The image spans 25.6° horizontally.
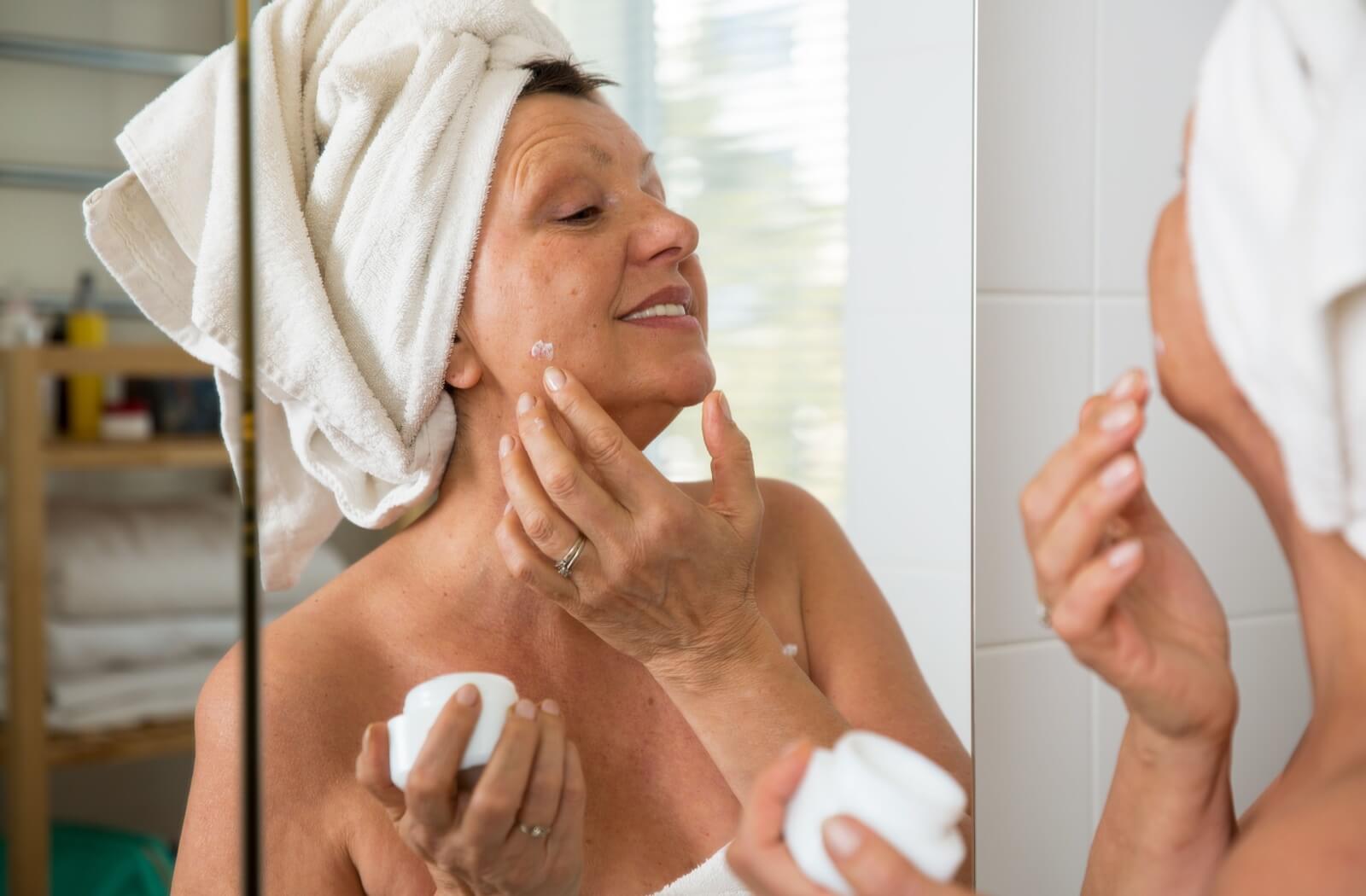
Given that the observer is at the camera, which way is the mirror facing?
facing the viewer

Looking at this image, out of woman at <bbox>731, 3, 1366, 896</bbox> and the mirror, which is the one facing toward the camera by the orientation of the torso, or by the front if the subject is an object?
the mirror

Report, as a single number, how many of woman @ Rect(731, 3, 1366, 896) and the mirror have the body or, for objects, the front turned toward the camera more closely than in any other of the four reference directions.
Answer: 1

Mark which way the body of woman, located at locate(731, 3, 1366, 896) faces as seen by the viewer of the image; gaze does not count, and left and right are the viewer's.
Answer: facing away from the viewer and to the left of the viewer
